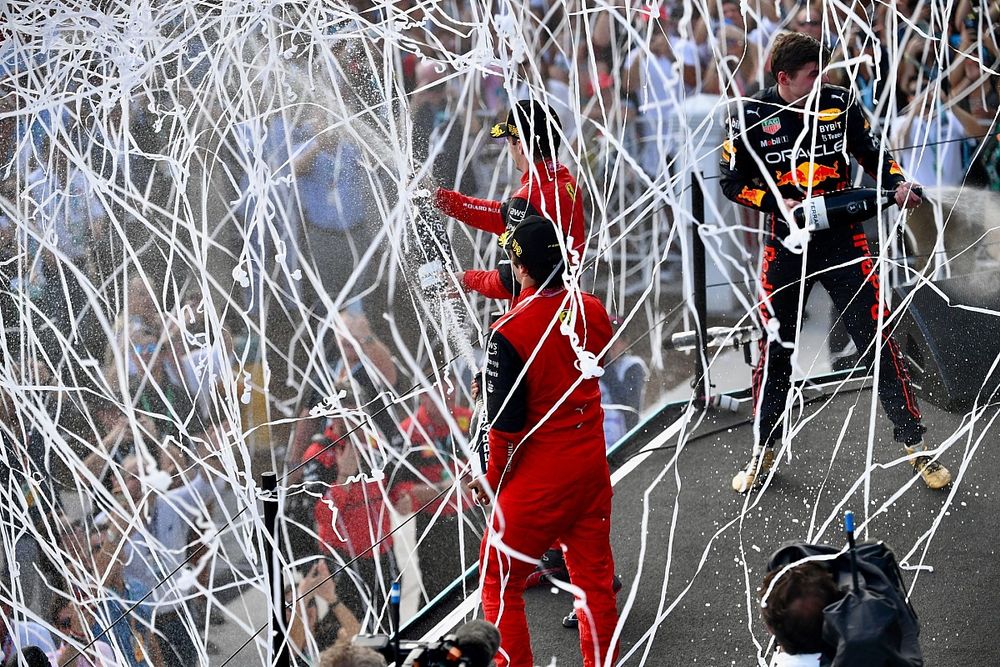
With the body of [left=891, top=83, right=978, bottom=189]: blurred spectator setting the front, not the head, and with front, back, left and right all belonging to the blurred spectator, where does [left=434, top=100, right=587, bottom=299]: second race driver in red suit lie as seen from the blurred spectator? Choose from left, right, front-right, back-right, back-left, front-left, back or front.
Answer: front-right

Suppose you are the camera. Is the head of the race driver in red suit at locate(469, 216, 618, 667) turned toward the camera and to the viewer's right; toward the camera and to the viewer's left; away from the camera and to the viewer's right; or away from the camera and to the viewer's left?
away from the camera and to the viewer's left

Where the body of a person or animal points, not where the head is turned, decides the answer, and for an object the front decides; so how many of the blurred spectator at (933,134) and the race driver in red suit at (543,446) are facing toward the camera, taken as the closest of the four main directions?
1

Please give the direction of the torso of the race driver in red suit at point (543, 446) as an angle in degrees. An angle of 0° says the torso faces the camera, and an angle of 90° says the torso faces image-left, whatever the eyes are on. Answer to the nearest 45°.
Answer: approximately 135°

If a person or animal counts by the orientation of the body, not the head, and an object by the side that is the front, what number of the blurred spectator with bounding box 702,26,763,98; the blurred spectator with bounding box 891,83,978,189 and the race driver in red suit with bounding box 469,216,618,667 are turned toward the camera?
2

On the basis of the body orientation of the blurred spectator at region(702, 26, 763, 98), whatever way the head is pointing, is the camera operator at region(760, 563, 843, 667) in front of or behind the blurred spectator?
in front

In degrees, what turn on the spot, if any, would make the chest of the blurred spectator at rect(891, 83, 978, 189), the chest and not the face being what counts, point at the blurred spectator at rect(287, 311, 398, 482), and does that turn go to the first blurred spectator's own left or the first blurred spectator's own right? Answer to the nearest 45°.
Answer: approximately 45° to the first blurred spectator's own right

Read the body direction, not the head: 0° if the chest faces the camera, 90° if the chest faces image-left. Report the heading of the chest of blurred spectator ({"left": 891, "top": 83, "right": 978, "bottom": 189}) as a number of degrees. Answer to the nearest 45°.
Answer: approximately 0°

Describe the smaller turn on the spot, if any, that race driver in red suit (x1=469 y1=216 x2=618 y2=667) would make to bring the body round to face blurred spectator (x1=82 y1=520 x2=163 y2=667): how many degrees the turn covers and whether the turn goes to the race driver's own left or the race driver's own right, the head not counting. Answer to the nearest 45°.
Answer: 0° — they already face them

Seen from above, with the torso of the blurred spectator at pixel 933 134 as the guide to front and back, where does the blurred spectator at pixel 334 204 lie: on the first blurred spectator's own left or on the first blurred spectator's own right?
on the first blurred spectator's own right

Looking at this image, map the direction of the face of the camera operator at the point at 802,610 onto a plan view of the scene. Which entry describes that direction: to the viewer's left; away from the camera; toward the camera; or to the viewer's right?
away from the camera

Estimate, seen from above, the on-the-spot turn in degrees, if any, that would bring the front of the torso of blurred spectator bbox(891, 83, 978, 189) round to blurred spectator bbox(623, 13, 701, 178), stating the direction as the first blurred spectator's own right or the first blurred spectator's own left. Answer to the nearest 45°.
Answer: approximately 90° to the first blurred spectator's own right
